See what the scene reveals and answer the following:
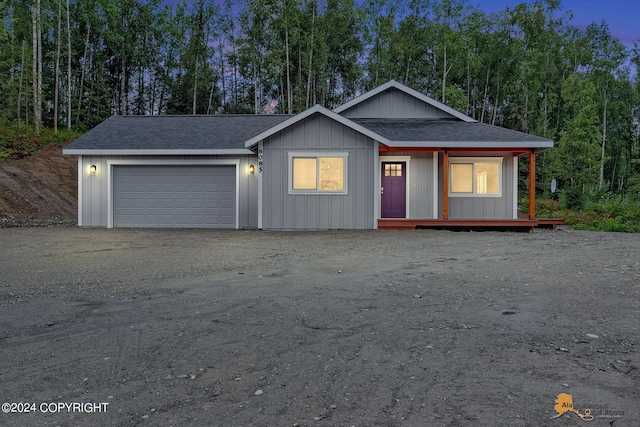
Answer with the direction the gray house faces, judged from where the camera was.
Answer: facing the viewer

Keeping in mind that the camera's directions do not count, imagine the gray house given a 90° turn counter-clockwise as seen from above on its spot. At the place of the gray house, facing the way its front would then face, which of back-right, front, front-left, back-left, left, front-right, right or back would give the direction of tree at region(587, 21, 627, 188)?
front-left
